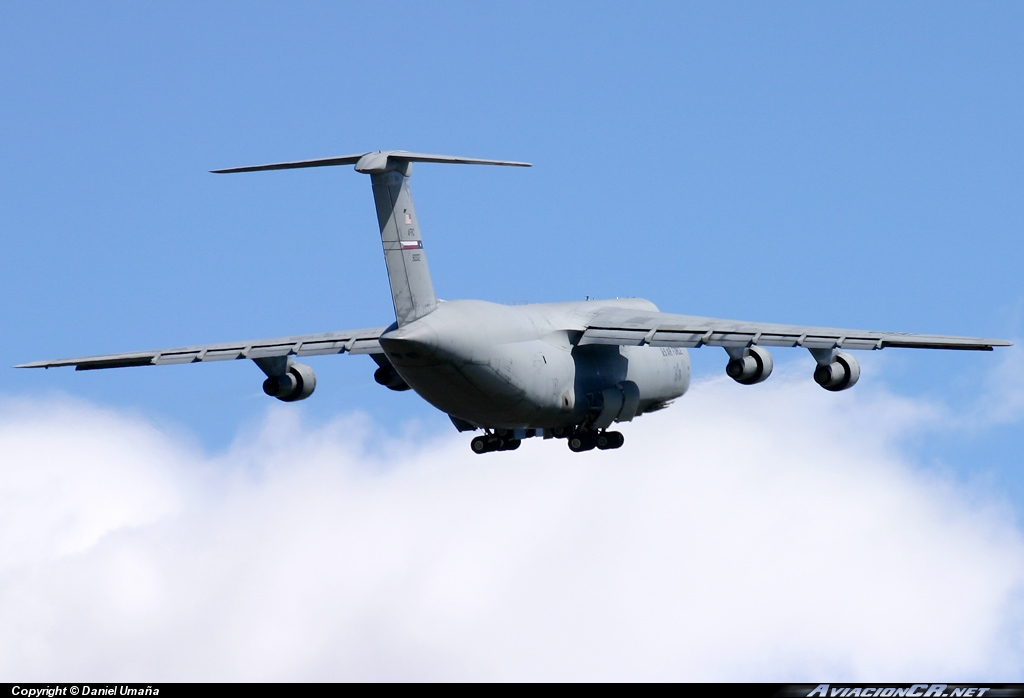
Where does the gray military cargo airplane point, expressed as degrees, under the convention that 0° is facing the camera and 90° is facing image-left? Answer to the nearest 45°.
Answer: approximately 225°
